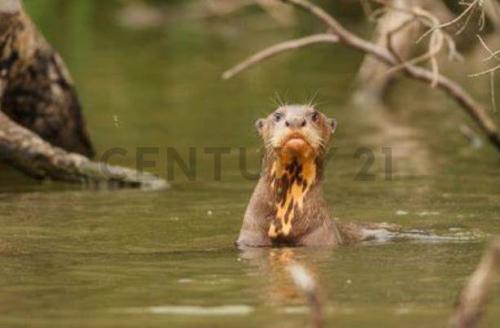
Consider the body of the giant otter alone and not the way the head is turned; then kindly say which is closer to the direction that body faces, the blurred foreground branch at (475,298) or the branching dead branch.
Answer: the blurred foreground branch

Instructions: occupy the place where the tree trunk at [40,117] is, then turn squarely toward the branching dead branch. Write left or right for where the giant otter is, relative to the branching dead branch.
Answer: right

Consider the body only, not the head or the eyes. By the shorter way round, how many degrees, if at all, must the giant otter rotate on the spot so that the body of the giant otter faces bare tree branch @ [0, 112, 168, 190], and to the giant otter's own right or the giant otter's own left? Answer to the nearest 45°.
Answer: approximately 135° to the giant otter's own right

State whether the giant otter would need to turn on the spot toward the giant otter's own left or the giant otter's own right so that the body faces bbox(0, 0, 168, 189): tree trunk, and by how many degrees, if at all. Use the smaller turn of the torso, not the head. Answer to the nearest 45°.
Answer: approximately 135° to the giant otter's own right

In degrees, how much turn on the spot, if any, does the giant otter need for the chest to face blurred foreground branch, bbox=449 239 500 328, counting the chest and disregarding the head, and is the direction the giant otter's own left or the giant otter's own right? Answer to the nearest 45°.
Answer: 0° — it already faces it

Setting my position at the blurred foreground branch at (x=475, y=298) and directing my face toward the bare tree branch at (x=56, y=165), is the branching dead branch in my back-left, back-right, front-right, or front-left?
front-right

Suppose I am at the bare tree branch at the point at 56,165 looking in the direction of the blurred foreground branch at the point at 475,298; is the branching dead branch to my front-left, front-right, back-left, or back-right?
front-left

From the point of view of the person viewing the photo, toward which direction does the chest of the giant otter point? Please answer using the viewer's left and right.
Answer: facing the viewer

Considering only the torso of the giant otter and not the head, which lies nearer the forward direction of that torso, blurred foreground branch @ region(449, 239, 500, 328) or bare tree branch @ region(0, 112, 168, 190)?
the blurred foreground branch
